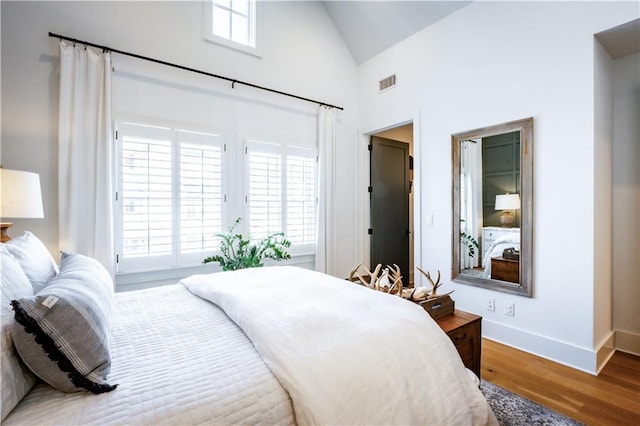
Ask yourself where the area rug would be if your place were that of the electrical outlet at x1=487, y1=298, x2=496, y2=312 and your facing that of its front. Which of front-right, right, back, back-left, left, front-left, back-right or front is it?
front-left

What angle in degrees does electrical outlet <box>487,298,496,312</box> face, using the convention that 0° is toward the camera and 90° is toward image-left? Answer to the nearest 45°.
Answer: approximately 45°

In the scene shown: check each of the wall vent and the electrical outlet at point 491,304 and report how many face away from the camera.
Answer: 0

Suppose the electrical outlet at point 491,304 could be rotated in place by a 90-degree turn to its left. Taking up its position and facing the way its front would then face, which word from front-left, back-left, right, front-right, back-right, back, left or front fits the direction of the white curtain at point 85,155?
right

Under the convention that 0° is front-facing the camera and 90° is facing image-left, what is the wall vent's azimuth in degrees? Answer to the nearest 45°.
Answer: approximately 45°

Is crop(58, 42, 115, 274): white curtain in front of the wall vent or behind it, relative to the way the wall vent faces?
in front

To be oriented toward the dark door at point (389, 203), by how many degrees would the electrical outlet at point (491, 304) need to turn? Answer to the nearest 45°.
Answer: approximately 90° to its right
